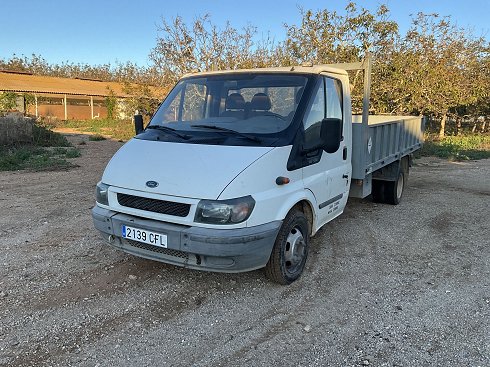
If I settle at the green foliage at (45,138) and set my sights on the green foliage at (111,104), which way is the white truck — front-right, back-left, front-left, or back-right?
back-right

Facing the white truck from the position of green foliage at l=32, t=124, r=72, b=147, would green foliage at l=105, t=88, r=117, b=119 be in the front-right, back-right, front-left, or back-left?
back-left

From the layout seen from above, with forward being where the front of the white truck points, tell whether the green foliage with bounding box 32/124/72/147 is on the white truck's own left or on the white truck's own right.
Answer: on the white truck's own right

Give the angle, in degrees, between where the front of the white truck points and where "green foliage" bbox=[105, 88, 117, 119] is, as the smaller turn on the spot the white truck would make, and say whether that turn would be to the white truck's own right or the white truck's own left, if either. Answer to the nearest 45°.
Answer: approximately 135° to the white truck's own right
